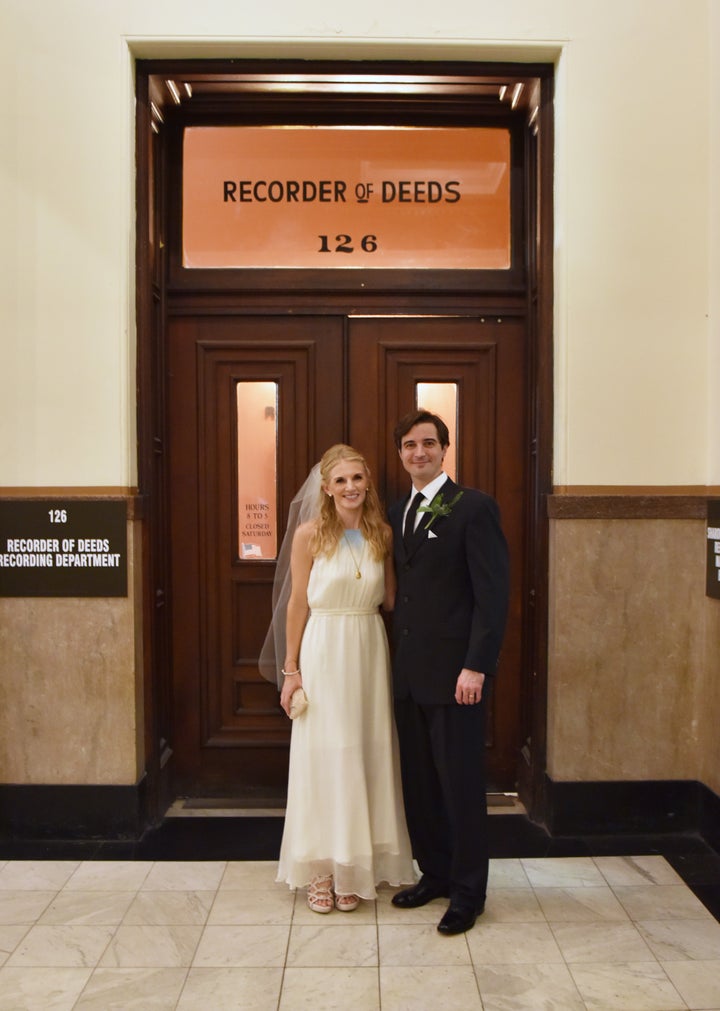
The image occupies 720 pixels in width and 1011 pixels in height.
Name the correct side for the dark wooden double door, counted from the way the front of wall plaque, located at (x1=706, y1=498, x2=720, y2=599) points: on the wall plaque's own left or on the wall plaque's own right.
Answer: on the wall plaque's own right

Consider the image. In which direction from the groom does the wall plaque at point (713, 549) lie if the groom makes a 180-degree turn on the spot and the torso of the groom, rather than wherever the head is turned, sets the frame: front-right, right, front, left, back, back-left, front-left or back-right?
front

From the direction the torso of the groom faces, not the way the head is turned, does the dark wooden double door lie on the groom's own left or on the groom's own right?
on the groom's own right

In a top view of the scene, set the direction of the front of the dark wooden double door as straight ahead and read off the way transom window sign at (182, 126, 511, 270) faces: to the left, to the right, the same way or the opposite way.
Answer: the same way

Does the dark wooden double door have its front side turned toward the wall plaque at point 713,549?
no

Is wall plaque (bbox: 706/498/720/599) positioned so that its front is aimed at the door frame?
no

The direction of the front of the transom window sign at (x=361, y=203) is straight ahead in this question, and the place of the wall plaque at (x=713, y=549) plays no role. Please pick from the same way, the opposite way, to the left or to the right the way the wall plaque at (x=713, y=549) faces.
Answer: the same way

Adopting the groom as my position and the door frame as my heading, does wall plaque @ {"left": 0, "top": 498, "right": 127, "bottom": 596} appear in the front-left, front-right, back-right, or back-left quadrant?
front-left

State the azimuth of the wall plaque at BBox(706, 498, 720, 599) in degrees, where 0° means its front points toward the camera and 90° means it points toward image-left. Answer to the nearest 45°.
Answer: approximately 0°

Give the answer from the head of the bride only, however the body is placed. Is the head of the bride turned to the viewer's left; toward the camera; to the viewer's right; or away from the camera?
toward the camera

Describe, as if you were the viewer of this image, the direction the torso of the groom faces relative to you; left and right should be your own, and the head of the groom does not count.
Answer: facing the viewer and to the left of the viewer

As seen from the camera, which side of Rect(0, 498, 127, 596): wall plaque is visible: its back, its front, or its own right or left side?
front

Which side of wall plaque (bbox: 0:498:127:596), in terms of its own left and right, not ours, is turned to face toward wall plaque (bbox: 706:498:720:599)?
left

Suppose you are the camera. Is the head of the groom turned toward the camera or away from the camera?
toward the camera

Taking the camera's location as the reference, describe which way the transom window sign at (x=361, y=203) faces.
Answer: facing the viewer
